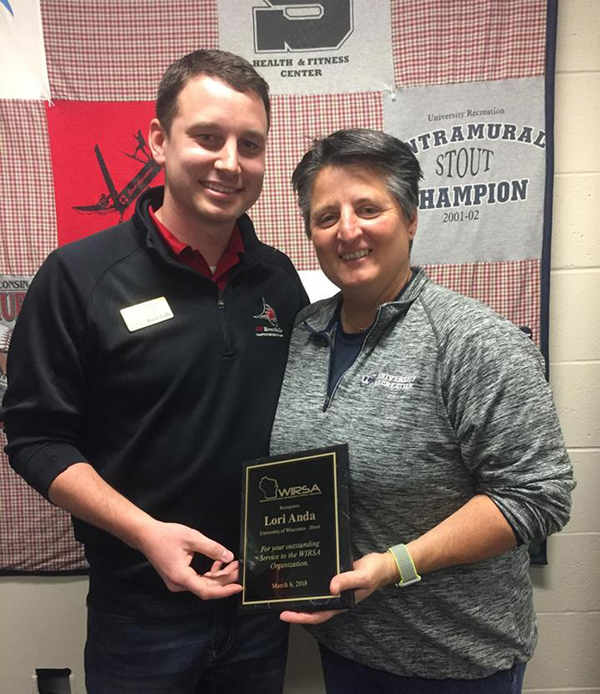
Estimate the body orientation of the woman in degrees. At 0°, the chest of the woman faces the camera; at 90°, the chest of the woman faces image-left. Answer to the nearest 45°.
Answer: approximately 45°
